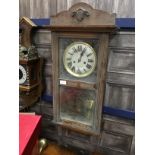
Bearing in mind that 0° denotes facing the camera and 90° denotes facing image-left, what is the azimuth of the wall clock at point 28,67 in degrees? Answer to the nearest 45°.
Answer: approximately 45°

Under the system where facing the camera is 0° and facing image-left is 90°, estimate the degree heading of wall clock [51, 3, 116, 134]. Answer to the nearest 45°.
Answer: approximately 45°
